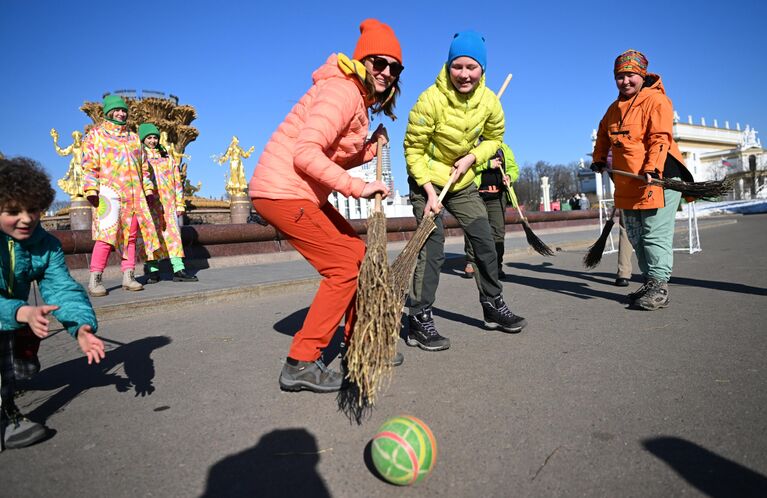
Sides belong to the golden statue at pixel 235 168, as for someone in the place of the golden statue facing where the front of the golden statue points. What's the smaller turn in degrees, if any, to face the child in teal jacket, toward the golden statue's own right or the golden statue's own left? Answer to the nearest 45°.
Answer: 0° — it already faces them

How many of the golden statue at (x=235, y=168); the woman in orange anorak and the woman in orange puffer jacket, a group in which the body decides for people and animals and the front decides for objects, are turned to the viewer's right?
1

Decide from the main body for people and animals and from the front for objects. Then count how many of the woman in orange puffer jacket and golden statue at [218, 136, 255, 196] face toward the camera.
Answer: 1

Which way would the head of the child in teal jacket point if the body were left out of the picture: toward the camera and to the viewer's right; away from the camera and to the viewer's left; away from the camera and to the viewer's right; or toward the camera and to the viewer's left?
toward the camera and to the viewer's right

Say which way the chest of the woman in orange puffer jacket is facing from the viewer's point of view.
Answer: to the viewer's right

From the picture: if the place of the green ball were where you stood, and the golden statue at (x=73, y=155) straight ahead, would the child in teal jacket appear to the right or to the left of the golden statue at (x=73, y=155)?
left

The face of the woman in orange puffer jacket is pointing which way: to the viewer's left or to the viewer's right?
to the viewer's right

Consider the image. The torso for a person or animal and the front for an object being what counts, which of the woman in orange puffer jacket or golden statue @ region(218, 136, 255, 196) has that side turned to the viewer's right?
the woman in orange puffer jacket

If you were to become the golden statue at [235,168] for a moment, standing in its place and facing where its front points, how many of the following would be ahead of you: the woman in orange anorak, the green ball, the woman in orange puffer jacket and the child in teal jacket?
4

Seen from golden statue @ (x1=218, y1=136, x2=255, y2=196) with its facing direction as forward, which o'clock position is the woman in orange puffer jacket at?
The woman in orange puffer jacket is roughly at 12 o'clock from the golden statue.

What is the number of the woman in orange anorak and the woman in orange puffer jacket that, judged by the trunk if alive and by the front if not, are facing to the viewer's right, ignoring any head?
1

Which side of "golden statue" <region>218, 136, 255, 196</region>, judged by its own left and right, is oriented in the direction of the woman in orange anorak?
front

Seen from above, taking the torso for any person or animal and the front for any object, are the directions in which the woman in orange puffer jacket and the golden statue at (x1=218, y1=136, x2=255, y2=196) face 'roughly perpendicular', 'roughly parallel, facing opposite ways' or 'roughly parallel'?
roughly perpendicular

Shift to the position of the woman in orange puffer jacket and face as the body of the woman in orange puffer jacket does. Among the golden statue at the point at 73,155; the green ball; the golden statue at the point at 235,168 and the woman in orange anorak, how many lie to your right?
1

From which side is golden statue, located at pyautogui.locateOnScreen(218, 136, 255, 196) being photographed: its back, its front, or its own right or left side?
front

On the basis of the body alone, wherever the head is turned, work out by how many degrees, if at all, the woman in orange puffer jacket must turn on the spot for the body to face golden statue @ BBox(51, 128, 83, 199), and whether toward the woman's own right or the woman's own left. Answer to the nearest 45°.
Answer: approximately 135° to the woman's own left

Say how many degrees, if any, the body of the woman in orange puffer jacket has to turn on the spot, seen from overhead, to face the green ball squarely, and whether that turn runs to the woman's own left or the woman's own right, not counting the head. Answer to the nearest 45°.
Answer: approximately 90° to the woman's own right
